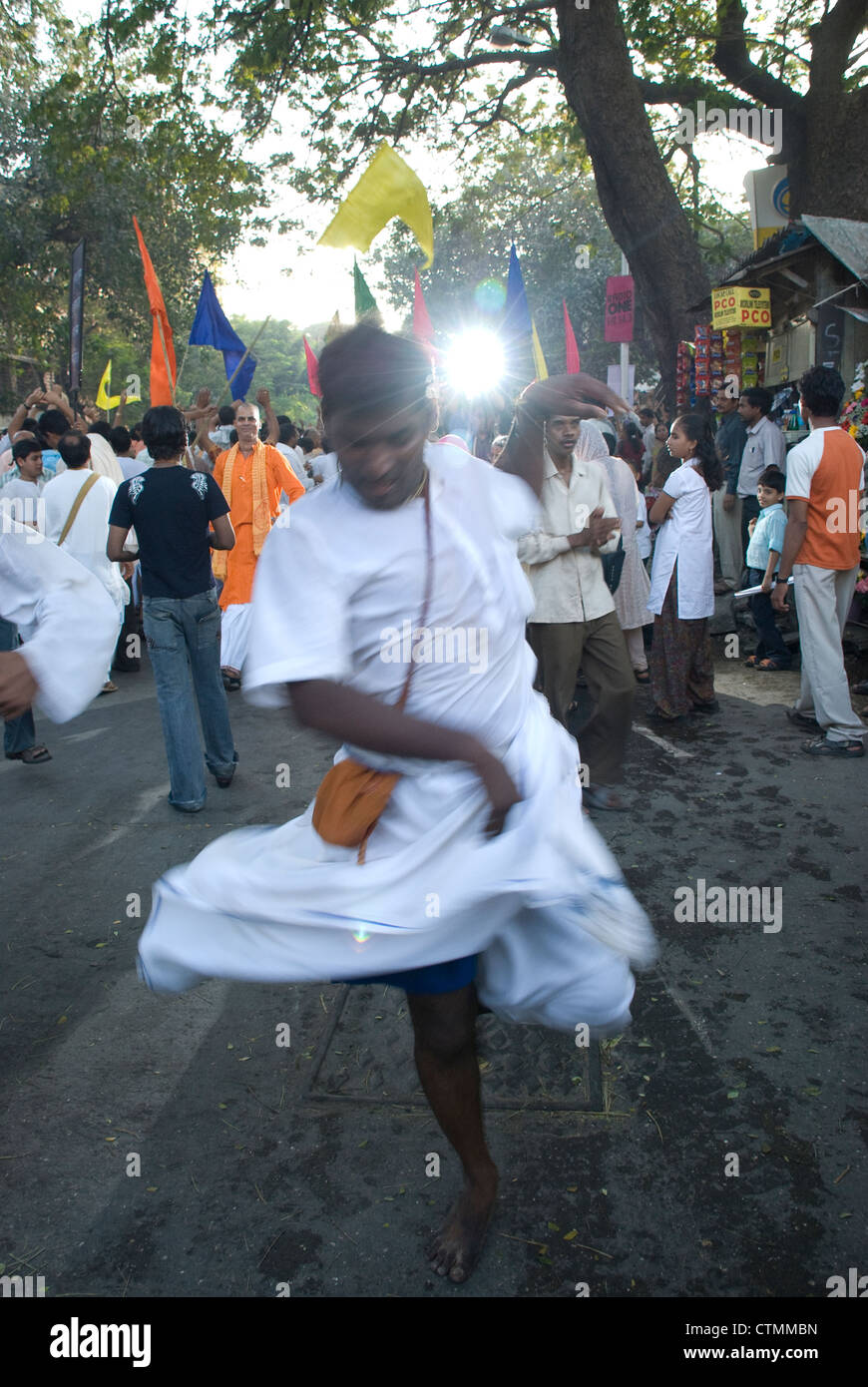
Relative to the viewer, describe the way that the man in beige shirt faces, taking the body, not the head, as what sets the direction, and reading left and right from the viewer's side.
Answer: facing the viewer and to the right of the viewer

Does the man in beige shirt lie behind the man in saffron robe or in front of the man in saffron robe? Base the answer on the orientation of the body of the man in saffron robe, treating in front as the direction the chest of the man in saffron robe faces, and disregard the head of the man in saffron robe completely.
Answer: in front

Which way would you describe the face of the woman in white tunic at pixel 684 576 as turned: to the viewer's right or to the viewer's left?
to the viewer's left

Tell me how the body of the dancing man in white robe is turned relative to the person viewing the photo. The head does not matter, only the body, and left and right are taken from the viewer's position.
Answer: facing the viewer

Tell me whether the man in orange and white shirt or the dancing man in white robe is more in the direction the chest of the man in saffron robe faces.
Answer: the dancing man in white robe

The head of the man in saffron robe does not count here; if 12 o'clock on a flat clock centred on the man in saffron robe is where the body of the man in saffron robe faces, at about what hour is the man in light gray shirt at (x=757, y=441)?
The man in light gray shirt is roughly at 8 o'clock from the man in saffron robe.

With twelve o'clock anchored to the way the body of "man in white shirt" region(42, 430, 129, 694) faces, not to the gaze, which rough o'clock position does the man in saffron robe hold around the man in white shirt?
The man in saffron robe is roughly at 3 o'clock from the man in white shirt.

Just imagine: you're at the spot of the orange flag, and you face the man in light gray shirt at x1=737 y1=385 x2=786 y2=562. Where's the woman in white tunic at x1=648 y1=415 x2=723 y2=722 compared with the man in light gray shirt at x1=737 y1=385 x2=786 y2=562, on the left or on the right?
right
